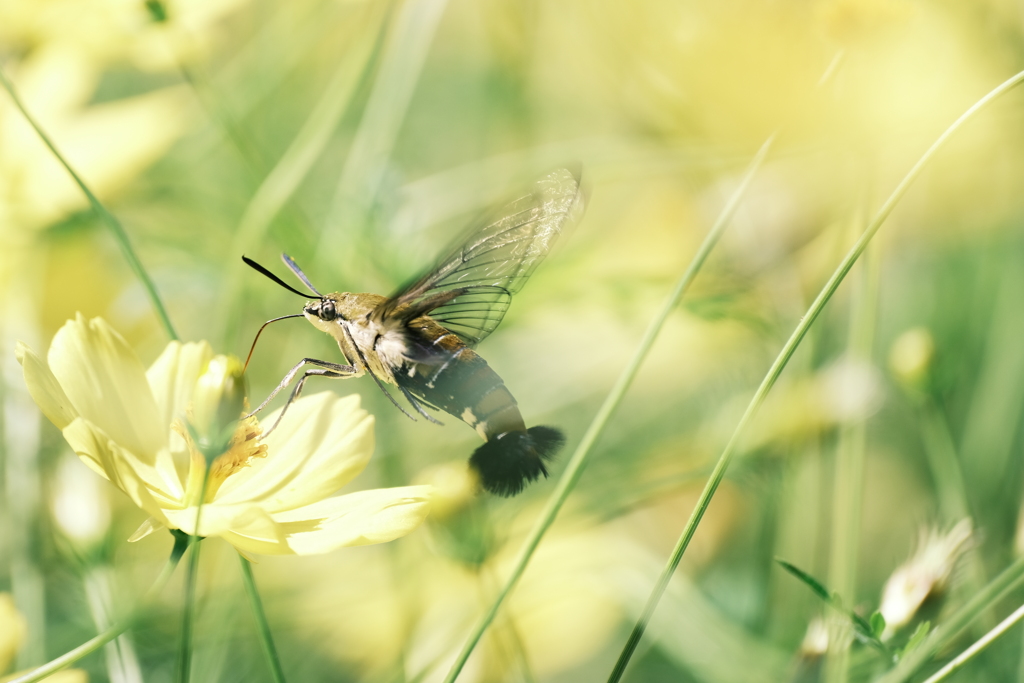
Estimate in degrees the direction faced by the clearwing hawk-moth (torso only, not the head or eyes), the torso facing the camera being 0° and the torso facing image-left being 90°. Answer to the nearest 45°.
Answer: approximately 90°
